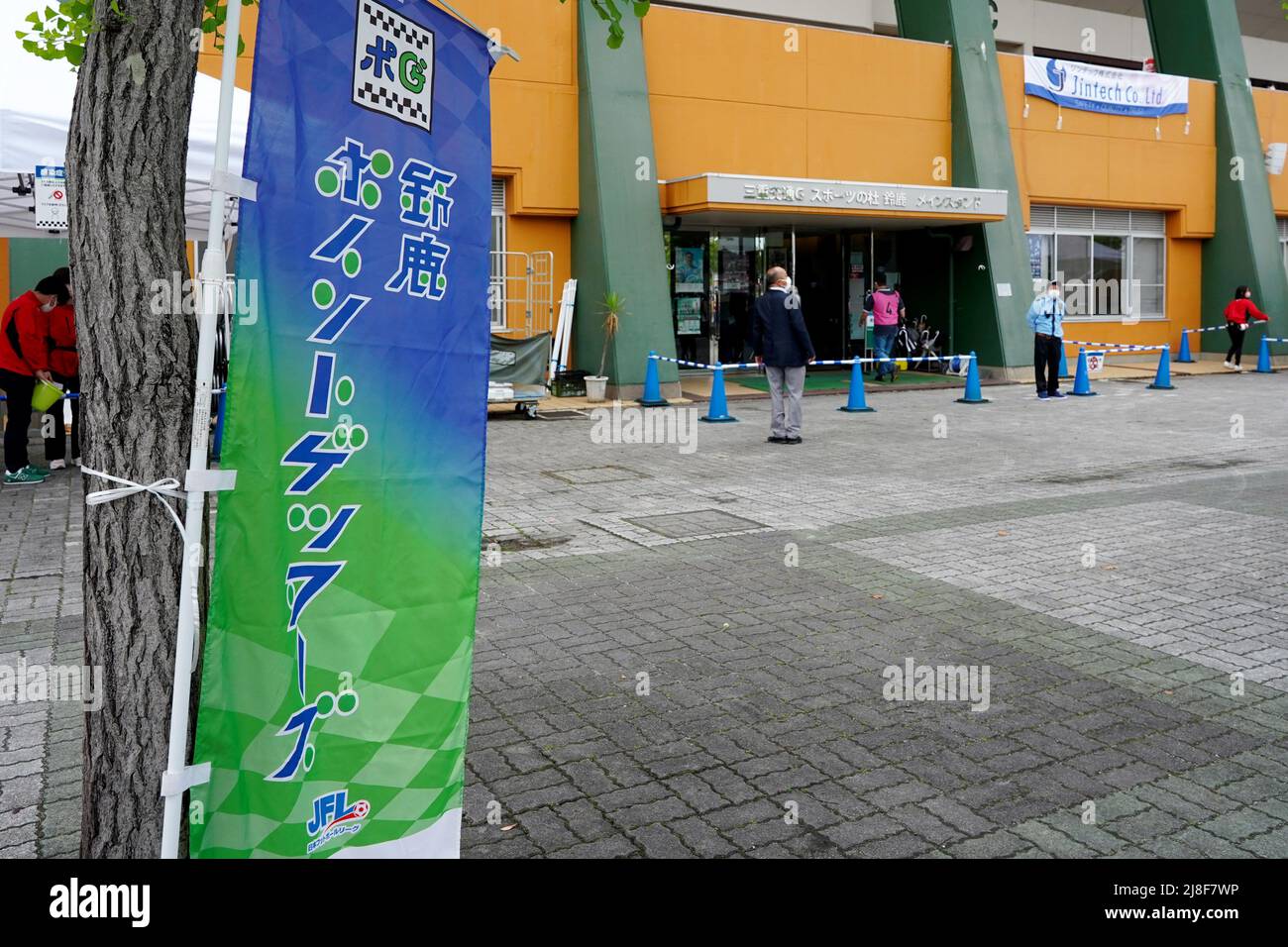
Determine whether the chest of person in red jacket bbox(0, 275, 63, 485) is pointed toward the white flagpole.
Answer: no

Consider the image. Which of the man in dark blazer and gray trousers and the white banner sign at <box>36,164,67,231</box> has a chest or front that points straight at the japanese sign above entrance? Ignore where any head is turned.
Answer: the man in dark blazer and gray trousers

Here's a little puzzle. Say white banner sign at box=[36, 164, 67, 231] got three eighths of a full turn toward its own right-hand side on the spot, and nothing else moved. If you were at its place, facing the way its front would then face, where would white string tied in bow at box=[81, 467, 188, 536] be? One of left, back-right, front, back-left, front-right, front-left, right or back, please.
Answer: back-left

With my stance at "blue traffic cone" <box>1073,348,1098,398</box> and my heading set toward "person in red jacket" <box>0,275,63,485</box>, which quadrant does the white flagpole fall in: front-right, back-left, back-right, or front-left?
front-left

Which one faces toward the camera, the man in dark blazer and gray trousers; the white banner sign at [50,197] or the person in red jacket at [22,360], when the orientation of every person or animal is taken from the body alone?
the white banner sign

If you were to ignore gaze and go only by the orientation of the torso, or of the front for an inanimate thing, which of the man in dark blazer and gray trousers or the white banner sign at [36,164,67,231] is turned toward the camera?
the white banner sign

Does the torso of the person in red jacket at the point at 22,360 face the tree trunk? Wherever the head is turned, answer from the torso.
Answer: no

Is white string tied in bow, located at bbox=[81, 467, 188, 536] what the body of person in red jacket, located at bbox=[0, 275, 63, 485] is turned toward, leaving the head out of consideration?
no

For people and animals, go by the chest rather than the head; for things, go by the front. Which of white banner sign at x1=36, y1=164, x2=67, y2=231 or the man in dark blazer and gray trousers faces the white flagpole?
the white banner sign

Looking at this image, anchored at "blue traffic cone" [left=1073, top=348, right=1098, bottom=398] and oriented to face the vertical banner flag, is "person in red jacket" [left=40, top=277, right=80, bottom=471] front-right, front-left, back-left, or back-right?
front-right

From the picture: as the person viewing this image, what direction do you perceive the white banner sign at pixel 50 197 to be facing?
facing the viewer

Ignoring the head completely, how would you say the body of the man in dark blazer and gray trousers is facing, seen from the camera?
away from the camera
